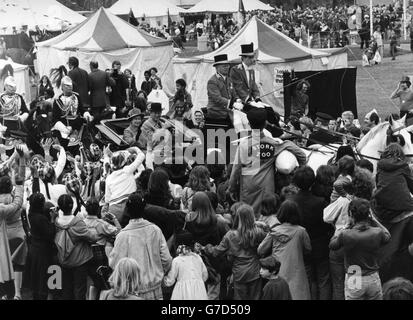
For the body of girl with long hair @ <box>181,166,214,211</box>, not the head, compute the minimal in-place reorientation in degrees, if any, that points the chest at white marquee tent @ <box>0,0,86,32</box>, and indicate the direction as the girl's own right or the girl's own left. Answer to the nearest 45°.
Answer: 0° — they already face it

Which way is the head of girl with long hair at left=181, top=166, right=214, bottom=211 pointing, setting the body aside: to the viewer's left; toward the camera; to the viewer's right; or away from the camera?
away from the camera

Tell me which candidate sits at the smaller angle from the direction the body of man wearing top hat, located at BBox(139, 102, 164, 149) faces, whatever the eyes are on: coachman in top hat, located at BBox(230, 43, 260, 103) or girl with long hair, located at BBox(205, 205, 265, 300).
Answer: the girl with long hair

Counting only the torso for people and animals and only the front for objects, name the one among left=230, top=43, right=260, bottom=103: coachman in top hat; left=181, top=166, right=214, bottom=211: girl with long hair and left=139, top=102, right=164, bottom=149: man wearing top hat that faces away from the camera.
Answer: the girl with long hair

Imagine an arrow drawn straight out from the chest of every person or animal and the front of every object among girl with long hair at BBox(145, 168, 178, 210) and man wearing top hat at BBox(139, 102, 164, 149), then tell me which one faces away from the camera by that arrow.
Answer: the girl with long hair

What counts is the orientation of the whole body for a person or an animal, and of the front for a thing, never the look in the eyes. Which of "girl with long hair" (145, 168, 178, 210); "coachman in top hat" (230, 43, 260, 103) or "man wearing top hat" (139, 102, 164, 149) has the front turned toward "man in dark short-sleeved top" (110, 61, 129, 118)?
the girl with long hair

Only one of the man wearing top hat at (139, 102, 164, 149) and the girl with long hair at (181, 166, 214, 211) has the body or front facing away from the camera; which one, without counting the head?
the girl with long hair

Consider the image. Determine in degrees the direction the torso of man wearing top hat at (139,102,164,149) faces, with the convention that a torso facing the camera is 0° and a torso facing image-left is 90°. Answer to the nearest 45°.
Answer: approximately 315°

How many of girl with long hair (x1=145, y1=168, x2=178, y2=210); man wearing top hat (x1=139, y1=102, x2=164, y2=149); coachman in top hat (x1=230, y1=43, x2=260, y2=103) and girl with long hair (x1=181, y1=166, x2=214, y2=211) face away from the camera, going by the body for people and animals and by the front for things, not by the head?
2

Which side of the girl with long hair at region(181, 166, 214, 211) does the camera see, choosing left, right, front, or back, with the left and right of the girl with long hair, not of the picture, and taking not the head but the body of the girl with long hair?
back

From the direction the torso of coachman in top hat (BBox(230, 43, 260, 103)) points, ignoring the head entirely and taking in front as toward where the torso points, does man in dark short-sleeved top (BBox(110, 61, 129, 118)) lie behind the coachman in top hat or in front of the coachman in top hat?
behind

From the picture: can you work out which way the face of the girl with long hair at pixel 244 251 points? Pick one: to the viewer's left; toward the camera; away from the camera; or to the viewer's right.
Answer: away from the camera

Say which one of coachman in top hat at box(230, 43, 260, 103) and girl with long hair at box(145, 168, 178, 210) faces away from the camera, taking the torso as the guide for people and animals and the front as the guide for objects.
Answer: the girl with long hair
